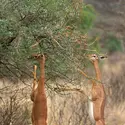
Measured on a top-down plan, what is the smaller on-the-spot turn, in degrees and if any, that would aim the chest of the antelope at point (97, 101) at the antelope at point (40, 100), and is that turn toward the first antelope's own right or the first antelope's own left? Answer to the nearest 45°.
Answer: approximately 45° to the first antelope's own left

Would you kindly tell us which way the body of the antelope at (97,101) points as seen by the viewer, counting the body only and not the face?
to the viewer's left
